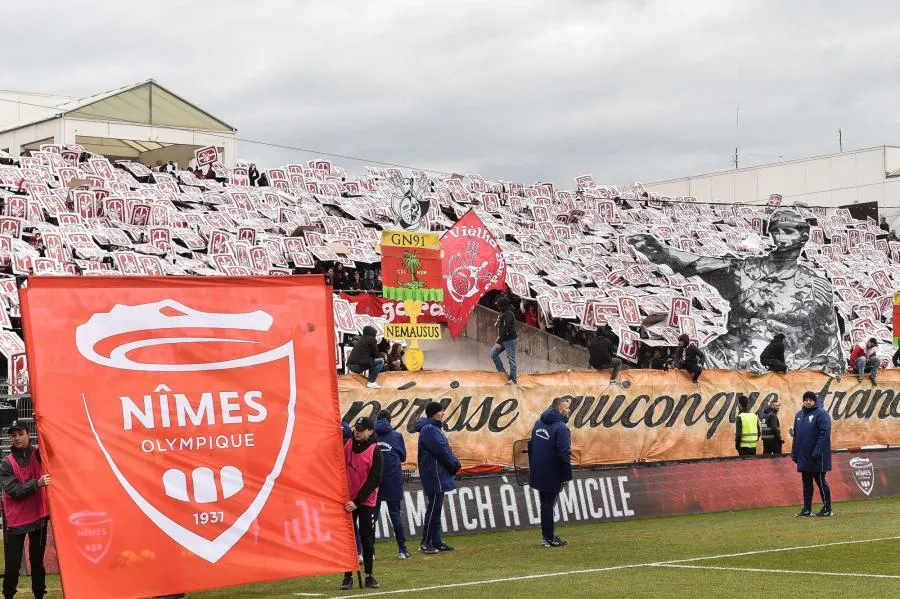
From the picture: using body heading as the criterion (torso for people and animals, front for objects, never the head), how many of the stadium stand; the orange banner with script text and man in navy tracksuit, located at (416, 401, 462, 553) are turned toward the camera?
2

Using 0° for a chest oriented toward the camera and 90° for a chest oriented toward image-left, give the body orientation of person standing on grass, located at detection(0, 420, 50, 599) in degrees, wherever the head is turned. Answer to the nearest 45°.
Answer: approximately 315°

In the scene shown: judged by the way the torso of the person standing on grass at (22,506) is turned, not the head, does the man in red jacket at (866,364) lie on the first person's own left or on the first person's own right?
on the first person's own left

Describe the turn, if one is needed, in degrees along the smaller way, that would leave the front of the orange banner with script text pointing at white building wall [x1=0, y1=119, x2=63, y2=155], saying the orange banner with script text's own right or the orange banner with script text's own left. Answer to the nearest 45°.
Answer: approximately 135° to the orange banner with script text's own right

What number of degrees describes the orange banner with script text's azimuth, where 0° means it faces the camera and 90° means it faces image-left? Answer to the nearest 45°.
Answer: approximately 0°

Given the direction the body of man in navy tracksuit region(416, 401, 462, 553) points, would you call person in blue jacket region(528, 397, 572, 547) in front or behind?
in front

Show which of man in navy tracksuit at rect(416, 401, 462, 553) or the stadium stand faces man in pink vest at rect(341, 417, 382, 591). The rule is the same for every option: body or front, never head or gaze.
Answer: the stadium stand

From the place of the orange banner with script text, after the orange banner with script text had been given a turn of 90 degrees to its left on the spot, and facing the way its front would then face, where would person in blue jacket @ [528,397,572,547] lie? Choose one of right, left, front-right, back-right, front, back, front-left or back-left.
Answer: right

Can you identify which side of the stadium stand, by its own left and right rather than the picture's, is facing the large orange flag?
front
